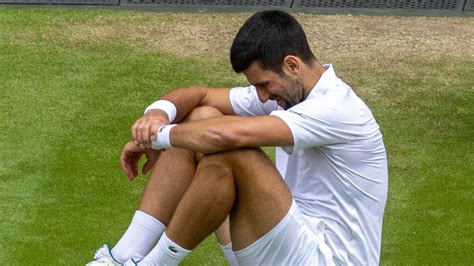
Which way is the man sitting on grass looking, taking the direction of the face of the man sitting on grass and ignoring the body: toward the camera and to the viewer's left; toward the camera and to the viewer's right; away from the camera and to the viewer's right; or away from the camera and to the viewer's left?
toward the camera and to the viewer's left

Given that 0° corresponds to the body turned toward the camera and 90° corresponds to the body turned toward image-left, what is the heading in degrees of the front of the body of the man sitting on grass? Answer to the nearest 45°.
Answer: approximately 90°
